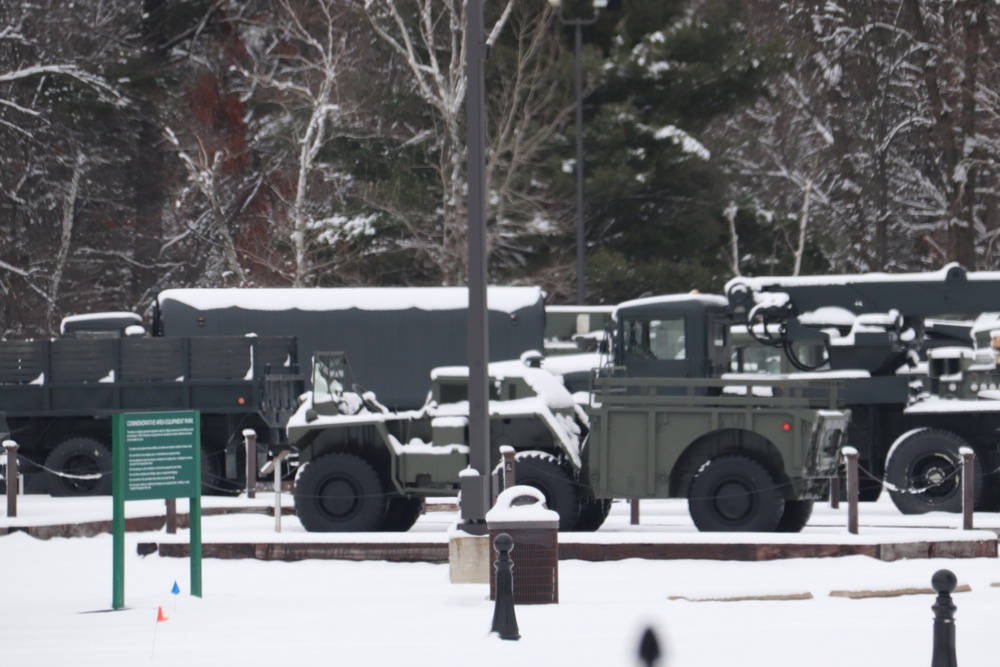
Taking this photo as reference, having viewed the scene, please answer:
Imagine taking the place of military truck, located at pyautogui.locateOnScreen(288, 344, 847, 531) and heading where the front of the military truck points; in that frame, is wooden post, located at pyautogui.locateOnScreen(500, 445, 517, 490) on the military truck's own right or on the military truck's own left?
on the military truck's own left

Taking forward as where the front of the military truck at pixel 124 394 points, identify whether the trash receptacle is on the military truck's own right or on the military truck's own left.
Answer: on the military truck's own left

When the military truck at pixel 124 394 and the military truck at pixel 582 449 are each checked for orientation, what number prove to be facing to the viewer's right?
0

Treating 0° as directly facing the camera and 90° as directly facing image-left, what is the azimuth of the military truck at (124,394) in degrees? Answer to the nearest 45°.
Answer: approximately 90°

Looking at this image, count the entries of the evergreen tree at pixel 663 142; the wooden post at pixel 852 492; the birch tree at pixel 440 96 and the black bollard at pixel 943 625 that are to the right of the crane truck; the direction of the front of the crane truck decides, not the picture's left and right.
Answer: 2

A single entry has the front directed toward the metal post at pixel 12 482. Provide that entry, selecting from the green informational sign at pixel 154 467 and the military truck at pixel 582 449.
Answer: the military truck

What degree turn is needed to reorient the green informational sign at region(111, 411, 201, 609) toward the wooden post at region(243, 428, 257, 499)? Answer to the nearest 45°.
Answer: approximately 135° to its left

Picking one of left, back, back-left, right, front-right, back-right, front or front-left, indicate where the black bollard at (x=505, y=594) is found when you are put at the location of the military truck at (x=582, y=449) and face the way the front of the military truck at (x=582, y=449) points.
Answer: left

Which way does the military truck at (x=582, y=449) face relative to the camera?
to the viewer's left
